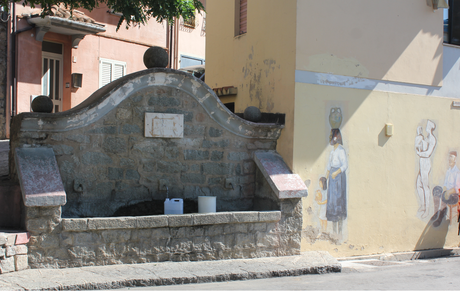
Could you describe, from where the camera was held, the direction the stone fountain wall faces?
facing the viewer

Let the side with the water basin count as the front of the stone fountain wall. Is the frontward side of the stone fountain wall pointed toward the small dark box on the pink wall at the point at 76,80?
no

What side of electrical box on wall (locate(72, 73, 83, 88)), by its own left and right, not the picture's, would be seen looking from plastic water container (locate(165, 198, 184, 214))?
front

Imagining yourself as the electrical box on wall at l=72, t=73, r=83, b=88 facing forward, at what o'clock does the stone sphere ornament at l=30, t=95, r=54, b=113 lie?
The stone sphere ornament is roughly at 12 o'clock from the electrical box on wall.

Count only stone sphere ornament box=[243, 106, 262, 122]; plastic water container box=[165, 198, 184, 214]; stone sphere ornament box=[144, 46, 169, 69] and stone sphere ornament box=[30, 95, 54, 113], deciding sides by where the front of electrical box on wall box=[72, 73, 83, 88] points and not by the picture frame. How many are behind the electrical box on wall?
0

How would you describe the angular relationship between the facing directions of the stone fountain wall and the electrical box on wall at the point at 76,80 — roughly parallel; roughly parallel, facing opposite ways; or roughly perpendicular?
roughly parallel

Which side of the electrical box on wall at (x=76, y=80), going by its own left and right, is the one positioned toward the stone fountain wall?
front
